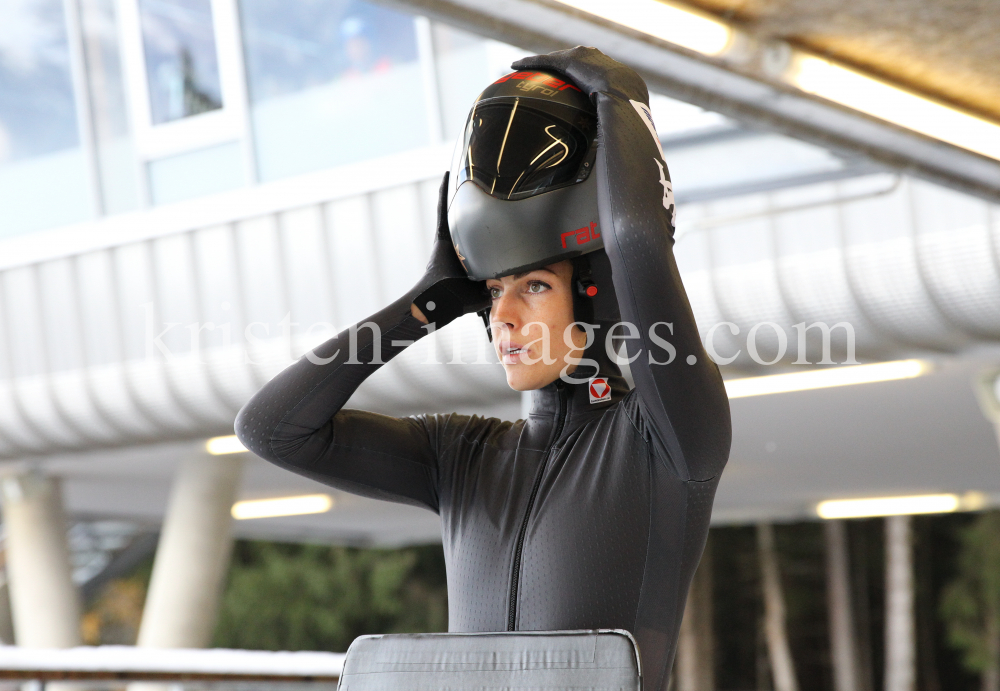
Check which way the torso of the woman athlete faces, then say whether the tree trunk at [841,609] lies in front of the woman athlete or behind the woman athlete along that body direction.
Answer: behind

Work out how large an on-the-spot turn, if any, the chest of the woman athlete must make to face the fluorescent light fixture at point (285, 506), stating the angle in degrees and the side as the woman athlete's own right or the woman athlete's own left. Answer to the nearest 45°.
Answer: approximately 135° to the woman athlete's own right

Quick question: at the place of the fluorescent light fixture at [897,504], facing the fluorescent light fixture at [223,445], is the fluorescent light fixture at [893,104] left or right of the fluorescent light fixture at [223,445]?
left

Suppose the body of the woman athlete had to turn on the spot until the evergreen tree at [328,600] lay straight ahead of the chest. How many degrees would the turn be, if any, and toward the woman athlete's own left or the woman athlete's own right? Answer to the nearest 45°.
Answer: approximately 135° to the woman athlete's own right

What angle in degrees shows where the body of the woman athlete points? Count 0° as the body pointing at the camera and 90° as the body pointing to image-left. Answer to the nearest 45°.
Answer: approximately 45°

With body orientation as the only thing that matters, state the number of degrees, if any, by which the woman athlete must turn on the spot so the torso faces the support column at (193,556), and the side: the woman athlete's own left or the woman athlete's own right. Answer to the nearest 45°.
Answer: approximately 135° to the woman athlete's own right
